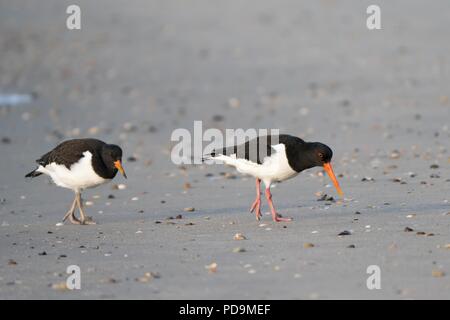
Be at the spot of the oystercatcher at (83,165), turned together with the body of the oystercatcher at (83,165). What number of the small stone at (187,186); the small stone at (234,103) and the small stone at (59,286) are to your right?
1

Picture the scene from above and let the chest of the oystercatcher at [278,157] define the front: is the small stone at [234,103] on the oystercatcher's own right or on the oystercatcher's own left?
on the oystercatcher's own left

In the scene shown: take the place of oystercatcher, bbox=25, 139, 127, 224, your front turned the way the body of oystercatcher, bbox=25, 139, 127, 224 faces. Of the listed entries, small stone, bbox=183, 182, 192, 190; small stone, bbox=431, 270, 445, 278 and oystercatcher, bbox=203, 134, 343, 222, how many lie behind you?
0

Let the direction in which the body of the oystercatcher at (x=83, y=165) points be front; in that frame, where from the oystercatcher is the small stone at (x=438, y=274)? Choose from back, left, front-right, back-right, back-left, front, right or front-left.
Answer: front-right

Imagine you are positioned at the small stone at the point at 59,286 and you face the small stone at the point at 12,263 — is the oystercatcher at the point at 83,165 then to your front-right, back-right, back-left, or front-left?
front-right

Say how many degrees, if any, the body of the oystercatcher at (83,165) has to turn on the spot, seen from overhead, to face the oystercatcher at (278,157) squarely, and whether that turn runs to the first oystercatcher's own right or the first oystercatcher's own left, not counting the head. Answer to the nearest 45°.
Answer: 0° — it already faces it

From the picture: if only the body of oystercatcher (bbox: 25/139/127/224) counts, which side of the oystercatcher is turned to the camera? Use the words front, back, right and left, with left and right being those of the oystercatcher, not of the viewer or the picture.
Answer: right

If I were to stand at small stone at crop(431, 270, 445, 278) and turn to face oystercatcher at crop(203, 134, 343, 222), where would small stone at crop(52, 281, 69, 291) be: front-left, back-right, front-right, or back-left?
front-left

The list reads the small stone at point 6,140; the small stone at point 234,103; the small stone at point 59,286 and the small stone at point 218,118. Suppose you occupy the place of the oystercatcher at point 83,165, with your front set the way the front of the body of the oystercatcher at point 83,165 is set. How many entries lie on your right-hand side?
1

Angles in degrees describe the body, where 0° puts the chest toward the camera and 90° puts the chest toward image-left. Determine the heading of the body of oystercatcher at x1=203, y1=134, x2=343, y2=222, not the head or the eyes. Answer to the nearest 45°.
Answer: approximately 270°

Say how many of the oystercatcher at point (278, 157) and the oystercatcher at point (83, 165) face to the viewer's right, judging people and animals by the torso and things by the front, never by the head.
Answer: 2

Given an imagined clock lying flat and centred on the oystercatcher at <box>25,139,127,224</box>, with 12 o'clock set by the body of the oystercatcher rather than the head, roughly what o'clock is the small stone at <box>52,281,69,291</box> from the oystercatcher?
The small stone is roughly at 3 o'clock from the oystercatcher.

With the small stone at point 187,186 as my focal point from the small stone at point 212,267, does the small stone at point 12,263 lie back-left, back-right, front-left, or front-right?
front-left

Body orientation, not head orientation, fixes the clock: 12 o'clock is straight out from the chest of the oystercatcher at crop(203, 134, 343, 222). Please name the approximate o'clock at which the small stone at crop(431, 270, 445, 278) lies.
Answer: The small stone is roughly at 2 o'clock from the oystercatcher.

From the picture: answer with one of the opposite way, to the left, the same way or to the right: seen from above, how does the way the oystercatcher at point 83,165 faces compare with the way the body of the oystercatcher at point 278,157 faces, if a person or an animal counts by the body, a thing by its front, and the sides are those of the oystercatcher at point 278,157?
the same way
